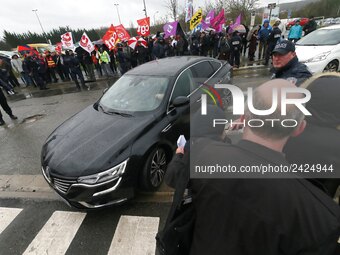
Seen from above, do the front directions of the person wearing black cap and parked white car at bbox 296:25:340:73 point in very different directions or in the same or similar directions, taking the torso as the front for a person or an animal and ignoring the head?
same or similar directions

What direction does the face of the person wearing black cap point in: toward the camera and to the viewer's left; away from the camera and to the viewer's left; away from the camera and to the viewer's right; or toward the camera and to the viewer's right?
toward the camera and to the viewer's left

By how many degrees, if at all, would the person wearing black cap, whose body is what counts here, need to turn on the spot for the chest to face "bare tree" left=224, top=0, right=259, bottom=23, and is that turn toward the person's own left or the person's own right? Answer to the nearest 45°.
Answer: approximately 135° to the person's own right

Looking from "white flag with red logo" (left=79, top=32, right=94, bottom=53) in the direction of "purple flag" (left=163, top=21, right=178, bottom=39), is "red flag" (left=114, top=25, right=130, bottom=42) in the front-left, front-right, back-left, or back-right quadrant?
front-left

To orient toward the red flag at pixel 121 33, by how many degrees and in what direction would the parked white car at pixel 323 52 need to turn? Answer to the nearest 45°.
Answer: approximately 45° to its right

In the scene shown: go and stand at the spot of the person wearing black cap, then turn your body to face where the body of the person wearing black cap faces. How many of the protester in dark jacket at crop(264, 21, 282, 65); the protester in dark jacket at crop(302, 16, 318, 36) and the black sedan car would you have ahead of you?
1

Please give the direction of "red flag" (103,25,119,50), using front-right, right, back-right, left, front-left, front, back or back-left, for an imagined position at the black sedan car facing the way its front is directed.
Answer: back-right

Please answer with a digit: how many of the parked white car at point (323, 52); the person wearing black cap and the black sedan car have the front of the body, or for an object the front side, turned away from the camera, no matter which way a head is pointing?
0

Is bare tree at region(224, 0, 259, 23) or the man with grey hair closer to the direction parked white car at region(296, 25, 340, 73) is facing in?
the man with grey hair

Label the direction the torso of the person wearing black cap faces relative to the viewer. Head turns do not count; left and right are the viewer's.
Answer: facing the viewer and to the left of the viewer

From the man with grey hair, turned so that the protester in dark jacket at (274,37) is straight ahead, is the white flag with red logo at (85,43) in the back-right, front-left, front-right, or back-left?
front-left

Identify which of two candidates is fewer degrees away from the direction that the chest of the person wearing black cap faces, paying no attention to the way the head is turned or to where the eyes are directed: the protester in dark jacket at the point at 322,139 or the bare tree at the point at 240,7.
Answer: the protester in dark jacket

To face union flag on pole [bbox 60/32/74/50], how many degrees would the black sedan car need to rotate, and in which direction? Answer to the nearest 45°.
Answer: approximately 135° to its right

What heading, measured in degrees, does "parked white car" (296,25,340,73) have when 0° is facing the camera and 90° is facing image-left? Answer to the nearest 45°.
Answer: approximately 45°

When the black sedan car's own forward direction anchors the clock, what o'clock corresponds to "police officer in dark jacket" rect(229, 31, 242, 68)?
The police officer in dark jacket is roughly at 6 o'clock from the black sedan car.

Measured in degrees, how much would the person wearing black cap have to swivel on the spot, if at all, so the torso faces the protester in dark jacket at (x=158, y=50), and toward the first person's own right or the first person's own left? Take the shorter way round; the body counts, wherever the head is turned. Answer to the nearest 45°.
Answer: approximately 90° to the first person's own right
